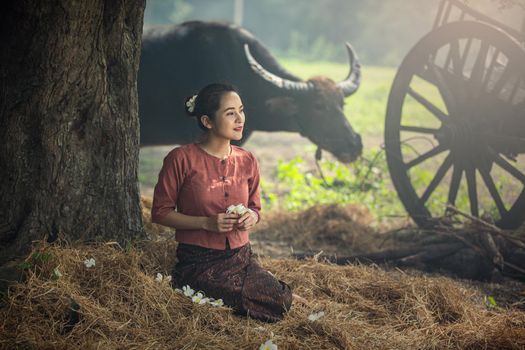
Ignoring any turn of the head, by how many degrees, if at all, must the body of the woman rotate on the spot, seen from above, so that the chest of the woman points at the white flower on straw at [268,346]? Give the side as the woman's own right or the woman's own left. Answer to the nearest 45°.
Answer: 0° — they already face it

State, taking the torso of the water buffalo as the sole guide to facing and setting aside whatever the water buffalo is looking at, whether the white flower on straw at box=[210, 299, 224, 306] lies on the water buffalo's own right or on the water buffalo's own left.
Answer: on the water buffalo's own right

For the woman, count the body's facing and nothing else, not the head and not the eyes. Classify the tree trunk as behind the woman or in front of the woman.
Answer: behind

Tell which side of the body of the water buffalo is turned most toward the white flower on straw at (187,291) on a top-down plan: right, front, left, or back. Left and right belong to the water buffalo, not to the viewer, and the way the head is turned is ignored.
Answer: right

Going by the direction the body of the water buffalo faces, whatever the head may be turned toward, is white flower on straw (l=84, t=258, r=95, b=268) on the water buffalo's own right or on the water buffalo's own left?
on the water buffalo's own right

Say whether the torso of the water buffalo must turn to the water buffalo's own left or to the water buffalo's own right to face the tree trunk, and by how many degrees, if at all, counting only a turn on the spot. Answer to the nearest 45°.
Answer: approximately 90° to the water buffalo's own right

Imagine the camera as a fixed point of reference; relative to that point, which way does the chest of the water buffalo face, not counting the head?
to the viewer's right

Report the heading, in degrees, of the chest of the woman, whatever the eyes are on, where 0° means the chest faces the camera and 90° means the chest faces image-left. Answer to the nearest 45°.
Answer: approximately 315°

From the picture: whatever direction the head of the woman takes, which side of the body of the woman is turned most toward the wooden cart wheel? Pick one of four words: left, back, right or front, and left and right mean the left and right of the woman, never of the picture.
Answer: left

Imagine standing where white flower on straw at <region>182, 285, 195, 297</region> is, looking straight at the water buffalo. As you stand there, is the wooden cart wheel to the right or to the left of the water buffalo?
right

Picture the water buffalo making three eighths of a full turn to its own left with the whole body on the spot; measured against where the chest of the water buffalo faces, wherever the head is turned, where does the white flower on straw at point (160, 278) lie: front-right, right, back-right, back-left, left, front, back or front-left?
back-left

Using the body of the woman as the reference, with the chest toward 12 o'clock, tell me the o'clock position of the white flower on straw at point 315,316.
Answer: The white flower on straw is roughly at 11 o'clock from the woman.
